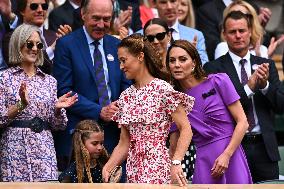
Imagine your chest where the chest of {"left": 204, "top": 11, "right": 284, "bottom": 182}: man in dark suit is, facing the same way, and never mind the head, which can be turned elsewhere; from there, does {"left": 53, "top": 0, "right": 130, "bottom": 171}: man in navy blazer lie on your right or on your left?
on your right

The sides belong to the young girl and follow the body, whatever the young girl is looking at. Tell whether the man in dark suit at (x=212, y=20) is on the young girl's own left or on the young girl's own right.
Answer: on the young girl's own left
